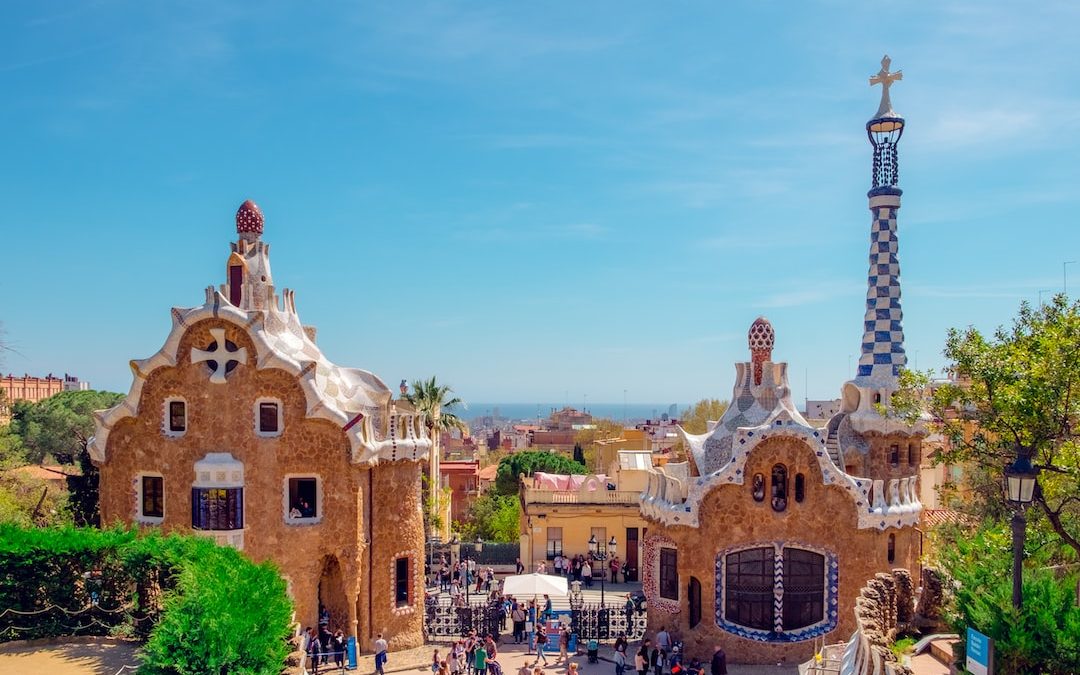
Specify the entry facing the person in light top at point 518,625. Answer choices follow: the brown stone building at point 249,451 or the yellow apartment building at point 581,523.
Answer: the yellow apartment building

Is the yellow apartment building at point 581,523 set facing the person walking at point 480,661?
yes

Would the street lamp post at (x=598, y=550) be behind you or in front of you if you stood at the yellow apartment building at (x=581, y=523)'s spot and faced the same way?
in front

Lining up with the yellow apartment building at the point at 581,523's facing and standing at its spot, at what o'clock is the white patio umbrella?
The white patio umbrella is roughly at 12 o'clock from the yellow apartment building.

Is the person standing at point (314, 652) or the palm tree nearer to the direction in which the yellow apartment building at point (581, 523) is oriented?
the person standing

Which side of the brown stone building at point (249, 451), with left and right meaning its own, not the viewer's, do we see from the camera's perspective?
front

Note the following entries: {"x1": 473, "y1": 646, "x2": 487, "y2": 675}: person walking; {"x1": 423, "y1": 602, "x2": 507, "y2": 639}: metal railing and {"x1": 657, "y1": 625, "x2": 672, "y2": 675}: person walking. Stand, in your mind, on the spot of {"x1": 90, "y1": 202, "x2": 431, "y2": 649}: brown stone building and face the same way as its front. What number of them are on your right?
0

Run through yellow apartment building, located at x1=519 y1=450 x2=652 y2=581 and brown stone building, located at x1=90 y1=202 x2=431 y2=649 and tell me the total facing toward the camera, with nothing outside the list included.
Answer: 2

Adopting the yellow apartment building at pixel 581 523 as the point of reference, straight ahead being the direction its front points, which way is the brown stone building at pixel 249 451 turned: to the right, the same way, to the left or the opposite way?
the same way

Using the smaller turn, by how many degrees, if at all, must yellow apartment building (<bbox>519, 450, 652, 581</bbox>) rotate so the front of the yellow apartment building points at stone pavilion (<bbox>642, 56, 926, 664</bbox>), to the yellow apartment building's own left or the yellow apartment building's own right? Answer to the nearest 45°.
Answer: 0° — it already faces it

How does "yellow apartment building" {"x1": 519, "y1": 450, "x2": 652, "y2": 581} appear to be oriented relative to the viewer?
toward the camera

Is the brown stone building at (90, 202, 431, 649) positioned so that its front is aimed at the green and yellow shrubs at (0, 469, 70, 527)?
no

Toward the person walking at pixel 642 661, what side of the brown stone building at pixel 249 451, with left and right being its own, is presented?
left
